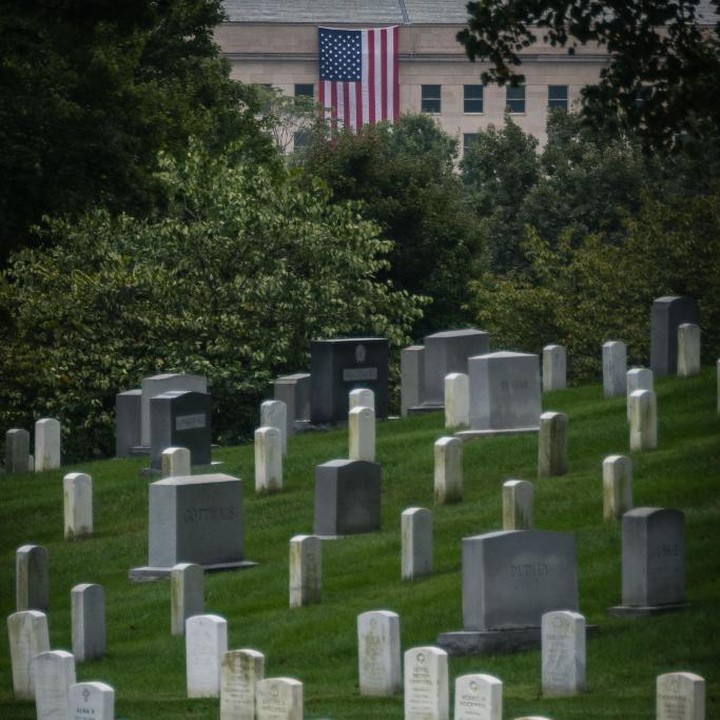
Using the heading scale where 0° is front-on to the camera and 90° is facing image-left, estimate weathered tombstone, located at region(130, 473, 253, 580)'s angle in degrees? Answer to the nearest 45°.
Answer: approximately 315°

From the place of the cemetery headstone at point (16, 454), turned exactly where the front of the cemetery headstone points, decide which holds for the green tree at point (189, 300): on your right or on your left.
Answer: on your left

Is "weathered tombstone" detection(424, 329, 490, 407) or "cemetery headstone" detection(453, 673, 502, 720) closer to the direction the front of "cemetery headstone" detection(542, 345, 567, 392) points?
the cemetery headstone

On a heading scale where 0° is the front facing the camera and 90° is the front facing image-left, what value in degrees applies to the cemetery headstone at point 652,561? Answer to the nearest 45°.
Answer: approximately 315°

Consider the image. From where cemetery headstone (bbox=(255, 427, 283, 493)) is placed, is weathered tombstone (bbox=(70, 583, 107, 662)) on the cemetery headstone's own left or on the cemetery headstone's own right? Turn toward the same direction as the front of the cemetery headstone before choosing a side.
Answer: on the cemetery headstone's own right

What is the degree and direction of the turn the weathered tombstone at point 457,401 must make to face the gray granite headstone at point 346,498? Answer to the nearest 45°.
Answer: approximately 45° to its right
